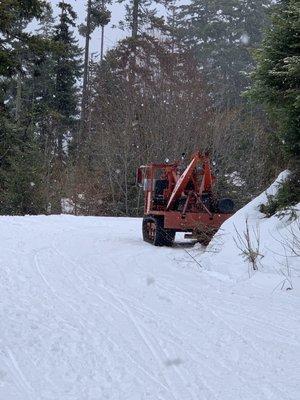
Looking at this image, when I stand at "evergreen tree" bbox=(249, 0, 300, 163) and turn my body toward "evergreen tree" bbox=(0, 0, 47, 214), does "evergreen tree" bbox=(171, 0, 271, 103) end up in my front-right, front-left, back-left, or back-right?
front-right

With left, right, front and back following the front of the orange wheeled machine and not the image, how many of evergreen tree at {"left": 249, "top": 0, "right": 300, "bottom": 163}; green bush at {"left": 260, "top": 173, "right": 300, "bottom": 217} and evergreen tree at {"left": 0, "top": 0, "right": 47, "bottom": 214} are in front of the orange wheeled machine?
1

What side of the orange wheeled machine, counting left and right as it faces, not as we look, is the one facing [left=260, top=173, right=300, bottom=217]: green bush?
back

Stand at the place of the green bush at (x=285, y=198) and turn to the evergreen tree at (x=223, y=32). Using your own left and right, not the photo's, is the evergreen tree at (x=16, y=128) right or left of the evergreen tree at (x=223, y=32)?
left

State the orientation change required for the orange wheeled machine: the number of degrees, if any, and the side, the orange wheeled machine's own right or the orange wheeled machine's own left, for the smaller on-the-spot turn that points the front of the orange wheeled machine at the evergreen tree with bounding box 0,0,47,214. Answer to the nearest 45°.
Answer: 0° — it already faces it

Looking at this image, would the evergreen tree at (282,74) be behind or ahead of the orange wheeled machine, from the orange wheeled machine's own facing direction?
behind

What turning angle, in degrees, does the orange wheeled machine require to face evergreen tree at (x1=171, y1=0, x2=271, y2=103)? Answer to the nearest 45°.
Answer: approximately 45° to its right

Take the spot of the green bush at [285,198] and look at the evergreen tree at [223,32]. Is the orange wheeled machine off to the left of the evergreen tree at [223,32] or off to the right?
left
